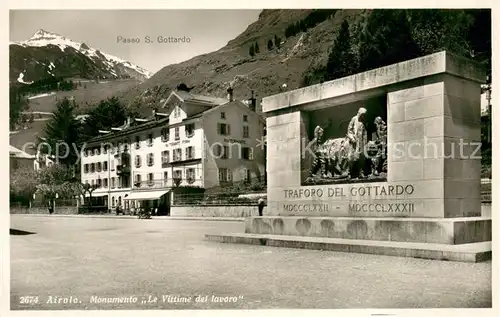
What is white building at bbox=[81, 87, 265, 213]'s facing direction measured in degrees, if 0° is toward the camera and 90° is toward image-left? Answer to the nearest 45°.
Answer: approximately 45°

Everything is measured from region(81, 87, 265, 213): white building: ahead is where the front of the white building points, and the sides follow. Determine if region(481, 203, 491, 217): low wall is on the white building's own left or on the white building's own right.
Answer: on the white building's own left
